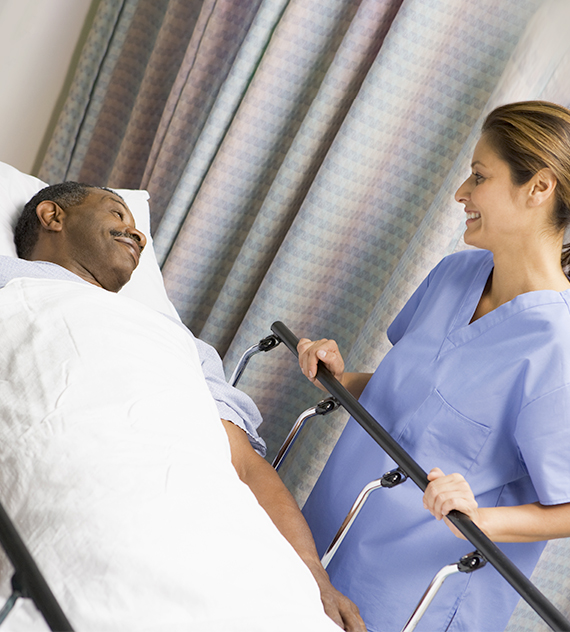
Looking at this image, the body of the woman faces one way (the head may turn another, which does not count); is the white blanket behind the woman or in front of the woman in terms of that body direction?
in front

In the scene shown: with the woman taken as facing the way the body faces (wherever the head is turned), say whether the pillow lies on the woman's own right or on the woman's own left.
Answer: on the woman's own right

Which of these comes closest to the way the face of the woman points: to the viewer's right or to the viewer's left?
to the viewer's left

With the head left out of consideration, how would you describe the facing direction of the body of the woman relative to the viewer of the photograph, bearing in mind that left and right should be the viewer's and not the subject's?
facing the viewer and to the left of the viewer

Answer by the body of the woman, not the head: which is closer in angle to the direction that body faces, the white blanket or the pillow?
the white blanket

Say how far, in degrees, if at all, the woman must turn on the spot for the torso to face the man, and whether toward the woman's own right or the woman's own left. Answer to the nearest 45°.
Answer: approximately 45° to the woman's own right

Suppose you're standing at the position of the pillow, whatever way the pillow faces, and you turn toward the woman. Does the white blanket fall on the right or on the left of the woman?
right
